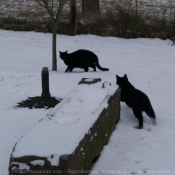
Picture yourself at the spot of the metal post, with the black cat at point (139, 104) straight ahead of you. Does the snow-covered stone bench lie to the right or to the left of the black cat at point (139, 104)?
right

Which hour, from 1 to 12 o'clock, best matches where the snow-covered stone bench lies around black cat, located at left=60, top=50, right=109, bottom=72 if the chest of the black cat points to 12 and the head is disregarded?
The snow-covered stone bench is roughly at 9 o'clock from the black cat.

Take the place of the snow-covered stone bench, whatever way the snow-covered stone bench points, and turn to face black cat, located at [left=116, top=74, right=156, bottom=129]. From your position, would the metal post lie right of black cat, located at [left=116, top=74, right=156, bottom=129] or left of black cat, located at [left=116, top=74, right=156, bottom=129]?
left

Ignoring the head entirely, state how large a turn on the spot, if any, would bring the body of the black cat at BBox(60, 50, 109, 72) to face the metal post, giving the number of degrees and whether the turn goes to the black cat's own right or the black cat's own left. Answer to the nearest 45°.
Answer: approximately 90° to the black cat's own left

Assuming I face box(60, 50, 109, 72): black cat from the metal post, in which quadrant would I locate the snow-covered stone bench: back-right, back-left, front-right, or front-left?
back-right

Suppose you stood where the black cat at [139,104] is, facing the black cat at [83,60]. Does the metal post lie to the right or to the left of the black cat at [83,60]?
left

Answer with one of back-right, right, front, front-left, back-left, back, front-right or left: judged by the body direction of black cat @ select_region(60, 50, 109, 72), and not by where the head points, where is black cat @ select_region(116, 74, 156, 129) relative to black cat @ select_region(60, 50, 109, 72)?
left

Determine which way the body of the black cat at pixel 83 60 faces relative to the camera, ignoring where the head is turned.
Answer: to the viewer's left
